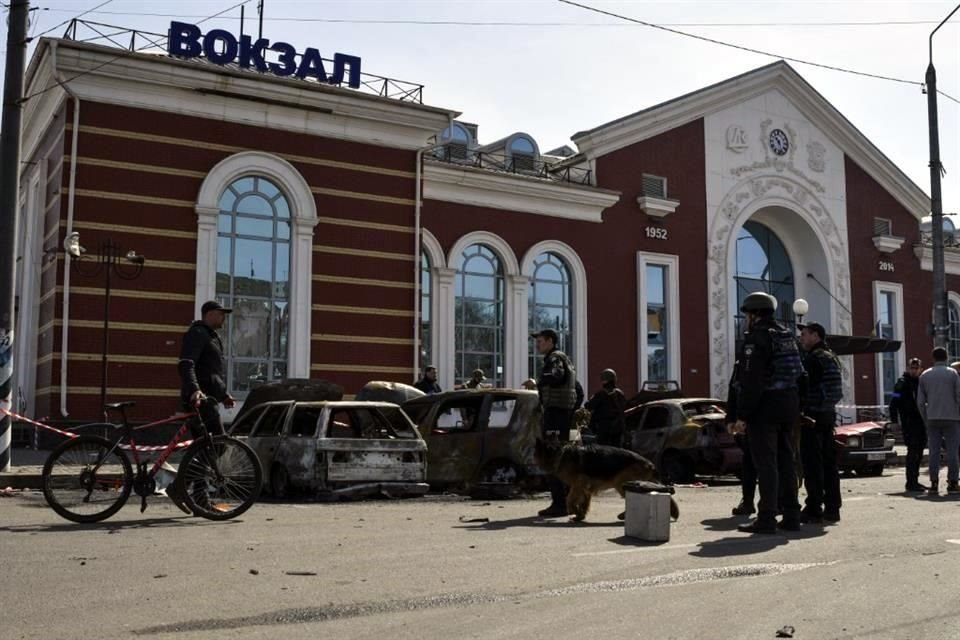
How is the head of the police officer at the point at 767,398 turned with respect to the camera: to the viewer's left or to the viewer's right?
to the viewer's left

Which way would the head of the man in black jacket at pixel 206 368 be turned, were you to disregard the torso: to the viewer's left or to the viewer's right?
to the viewer's right

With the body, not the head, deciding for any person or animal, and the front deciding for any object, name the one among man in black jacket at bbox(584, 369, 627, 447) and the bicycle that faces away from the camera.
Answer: the man in black jacket

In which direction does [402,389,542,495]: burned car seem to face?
to the viewer's left

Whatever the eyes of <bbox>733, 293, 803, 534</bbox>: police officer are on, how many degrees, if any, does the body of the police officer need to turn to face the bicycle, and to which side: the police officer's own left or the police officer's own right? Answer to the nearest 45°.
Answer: approximately 45° to the police officer's own left

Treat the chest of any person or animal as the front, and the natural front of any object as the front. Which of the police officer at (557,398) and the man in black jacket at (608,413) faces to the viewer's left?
the police officer

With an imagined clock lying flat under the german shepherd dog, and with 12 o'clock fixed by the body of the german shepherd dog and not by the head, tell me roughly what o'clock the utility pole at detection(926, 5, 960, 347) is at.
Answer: The utility pole is roughly at 4 o'clock from the german shepherd dog.

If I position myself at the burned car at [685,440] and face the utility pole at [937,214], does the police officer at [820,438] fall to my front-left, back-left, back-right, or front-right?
back-right

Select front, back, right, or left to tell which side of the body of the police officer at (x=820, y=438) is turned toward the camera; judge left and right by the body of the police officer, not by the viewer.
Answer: left

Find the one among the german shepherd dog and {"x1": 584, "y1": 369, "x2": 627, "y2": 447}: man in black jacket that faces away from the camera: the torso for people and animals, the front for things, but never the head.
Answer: the man in black jacket

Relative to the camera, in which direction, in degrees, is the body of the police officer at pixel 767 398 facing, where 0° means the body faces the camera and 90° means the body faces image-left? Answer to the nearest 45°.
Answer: approximately 135°

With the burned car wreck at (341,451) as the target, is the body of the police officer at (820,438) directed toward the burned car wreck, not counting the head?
yes
